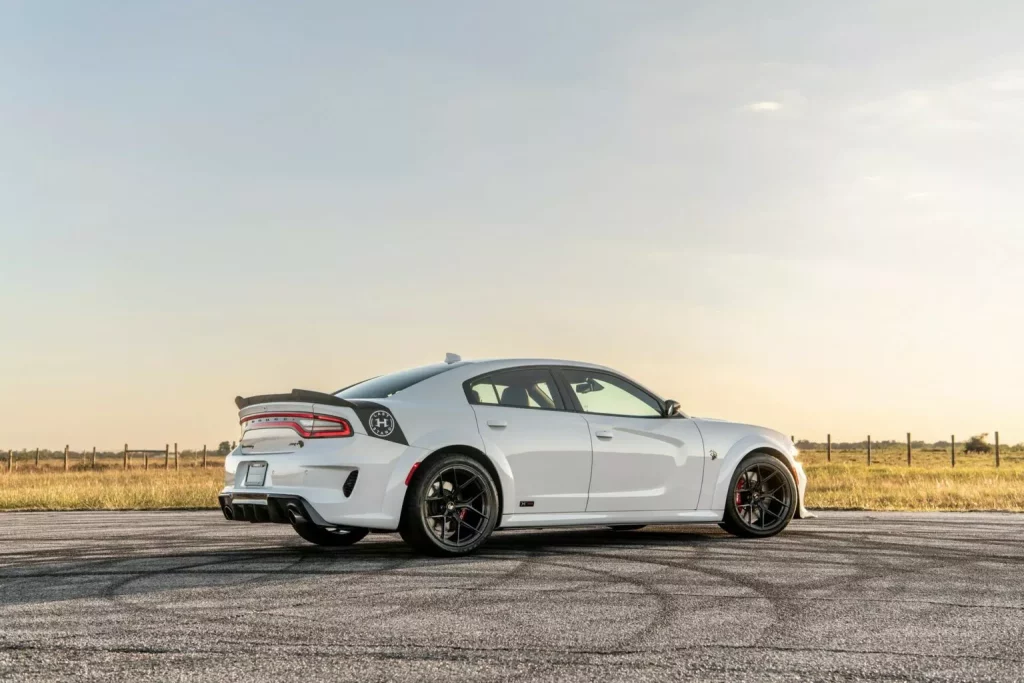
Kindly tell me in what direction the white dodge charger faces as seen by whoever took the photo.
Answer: facing away from the viewer and to the right of the viewer
